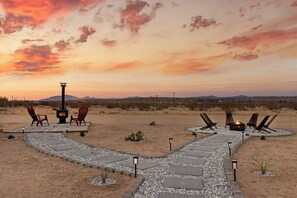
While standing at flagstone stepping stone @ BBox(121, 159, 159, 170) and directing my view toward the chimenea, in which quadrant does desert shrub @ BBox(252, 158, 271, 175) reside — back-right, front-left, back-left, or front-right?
back-right

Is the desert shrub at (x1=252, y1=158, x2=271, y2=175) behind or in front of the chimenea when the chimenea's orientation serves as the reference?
in front

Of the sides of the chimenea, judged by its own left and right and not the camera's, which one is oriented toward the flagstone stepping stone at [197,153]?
front

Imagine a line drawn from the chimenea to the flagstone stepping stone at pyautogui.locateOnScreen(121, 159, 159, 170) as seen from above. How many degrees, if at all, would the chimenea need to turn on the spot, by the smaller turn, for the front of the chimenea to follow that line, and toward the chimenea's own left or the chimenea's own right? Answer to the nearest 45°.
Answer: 0° — it already faces it

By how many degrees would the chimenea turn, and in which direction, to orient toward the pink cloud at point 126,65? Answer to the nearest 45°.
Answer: approximately 135° to its left

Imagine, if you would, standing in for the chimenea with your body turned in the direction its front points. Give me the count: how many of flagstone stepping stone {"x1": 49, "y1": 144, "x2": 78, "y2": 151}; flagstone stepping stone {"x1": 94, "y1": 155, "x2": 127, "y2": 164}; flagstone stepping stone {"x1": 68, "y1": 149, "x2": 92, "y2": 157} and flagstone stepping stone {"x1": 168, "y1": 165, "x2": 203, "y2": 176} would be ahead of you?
4

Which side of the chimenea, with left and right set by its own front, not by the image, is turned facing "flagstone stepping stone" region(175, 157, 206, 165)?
front

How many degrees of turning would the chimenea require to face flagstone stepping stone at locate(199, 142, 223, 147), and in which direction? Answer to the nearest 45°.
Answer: approximately 45° to its left

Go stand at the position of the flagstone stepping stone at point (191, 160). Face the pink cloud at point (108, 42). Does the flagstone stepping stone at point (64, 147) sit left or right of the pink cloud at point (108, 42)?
left

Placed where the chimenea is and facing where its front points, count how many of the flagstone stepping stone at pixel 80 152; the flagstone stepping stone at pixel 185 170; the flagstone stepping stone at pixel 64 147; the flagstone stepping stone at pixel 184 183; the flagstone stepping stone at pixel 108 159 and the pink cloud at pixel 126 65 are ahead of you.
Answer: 5

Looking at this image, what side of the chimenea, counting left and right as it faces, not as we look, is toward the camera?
front

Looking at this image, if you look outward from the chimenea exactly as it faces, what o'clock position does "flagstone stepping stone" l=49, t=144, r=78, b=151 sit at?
The flagstone stepping stone is roughly at 12 o'clock from the chimenea.

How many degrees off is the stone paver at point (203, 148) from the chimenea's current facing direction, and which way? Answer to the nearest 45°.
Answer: approximately 45° to its left
